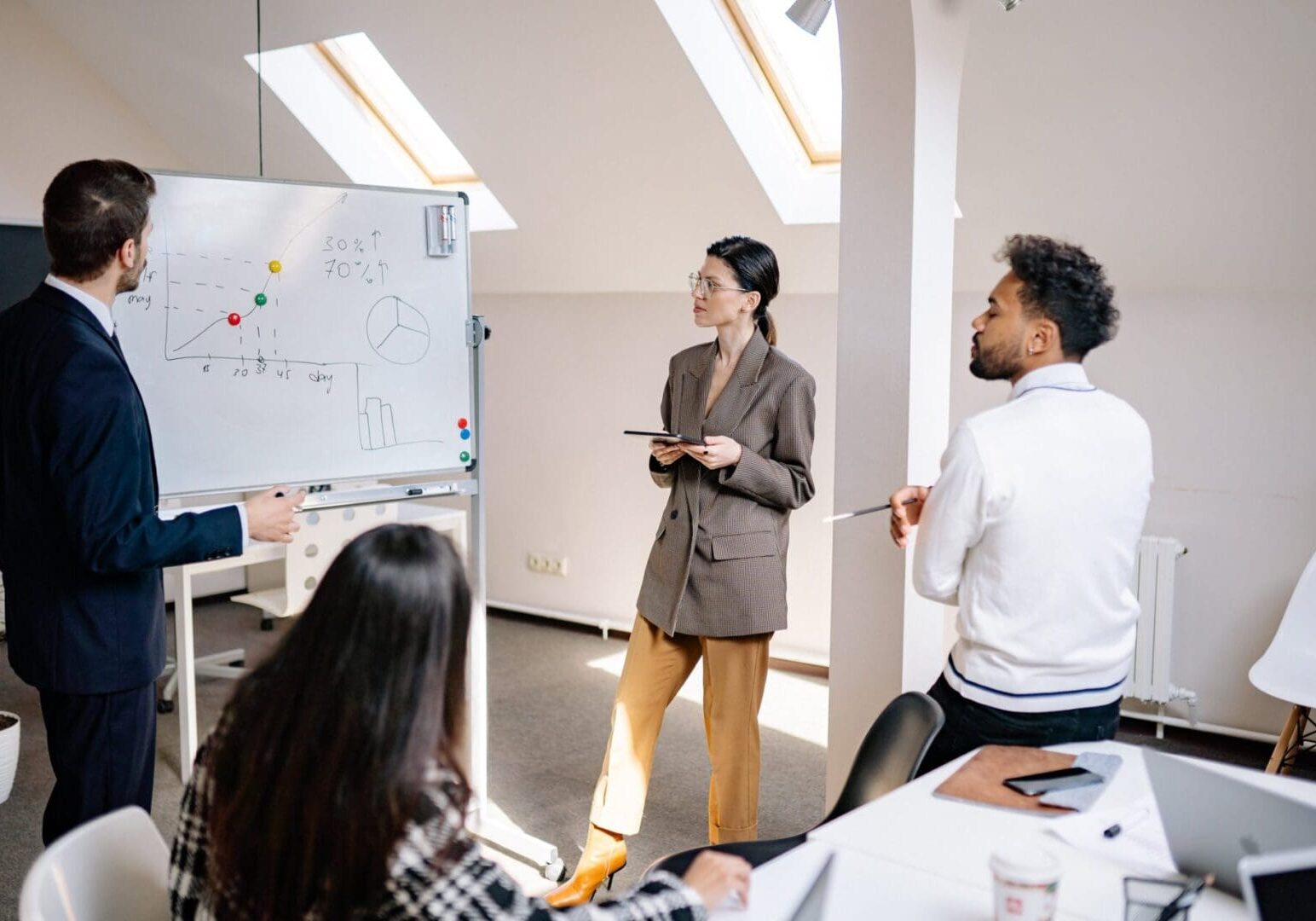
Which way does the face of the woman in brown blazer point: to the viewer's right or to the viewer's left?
to the viewer's left

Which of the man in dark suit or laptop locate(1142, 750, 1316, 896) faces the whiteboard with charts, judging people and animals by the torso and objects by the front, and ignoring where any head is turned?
the man in dark suit

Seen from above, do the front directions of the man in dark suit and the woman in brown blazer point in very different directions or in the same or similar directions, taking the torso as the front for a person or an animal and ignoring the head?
very different directions

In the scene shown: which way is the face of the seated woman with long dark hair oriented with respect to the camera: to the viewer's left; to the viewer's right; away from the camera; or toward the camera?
away from the camera

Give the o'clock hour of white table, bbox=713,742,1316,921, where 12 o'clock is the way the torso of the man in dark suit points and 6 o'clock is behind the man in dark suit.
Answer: The white table is roughly at 3 o'clock from the man in dark suit.

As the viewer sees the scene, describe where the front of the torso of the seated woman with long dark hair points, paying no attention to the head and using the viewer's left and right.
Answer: facing away from the viewer and to the right of the viewer

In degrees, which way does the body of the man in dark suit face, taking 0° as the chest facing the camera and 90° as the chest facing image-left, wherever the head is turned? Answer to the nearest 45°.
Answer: approximately 225°
